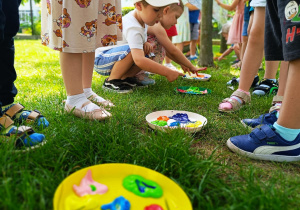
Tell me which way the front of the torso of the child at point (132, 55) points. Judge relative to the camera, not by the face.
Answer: to the viewer's right

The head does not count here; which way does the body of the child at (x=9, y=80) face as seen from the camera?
to the viewer's right

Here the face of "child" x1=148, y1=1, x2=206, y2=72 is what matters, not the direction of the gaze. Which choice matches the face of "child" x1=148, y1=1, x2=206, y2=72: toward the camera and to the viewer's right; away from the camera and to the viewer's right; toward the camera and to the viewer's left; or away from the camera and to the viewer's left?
toward the camera and to the viewer's right

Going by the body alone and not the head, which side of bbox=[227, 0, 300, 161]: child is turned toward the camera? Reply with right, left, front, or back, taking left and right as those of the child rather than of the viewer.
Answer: left

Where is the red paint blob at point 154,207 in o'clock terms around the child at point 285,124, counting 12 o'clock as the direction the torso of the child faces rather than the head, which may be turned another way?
The red paint blob is roughly at 10 o'clock from the child.

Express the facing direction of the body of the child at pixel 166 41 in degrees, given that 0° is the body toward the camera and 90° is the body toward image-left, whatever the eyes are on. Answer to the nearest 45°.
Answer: approximately 270°

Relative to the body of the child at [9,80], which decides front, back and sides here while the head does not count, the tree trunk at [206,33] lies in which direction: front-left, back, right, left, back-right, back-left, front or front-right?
front-left

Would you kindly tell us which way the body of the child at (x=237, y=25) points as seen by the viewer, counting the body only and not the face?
to the viewer's left
